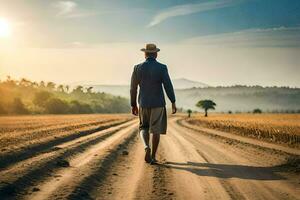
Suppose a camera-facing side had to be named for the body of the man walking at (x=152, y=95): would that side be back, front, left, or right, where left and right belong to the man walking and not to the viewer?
back
